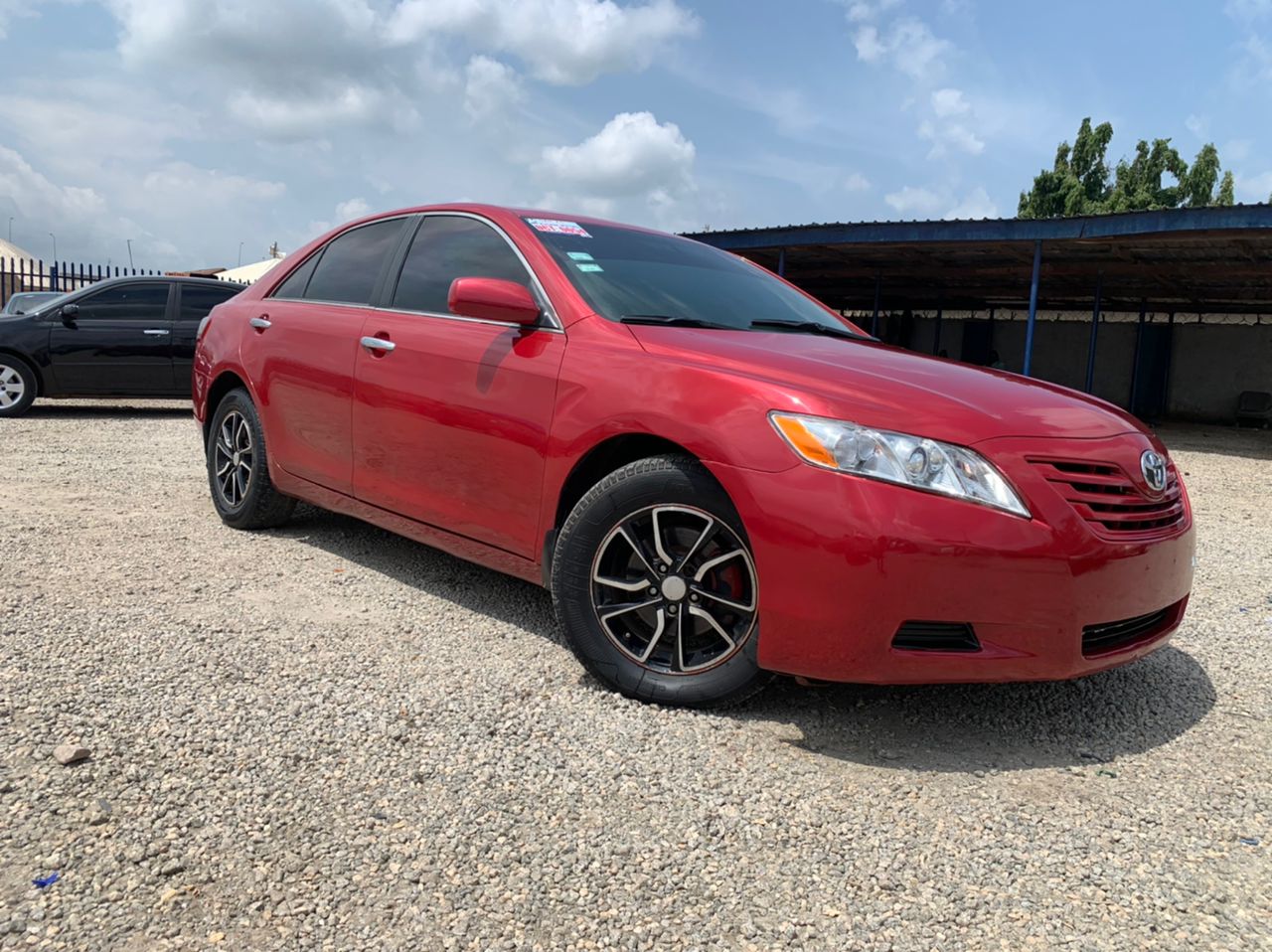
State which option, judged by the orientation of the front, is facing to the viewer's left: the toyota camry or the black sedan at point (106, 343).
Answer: the black sedan

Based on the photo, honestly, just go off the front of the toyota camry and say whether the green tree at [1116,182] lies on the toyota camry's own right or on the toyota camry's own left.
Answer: on the toyota camry's own left

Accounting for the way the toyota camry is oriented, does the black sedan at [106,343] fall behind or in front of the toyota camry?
behind

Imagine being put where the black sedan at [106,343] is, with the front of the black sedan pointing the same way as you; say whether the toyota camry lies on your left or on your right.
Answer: on your left

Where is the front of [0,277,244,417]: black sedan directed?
to the viewer's left

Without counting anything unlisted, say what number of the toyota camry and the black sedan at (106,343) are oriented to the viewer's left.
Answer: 1
